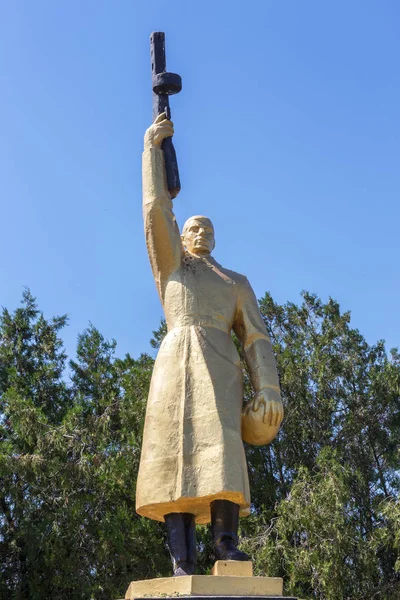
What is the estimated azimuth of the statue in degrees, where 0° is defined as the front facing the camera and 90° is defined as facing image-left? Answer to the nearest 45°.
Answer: approximately 0°
